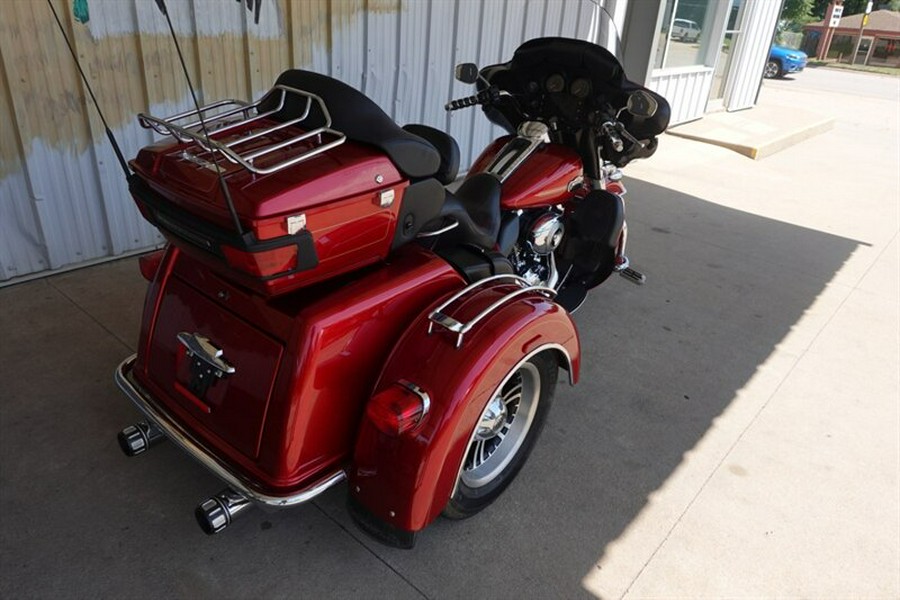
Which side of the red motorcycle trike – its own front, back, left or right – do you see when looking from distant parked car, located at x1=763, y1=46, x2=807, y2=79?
front

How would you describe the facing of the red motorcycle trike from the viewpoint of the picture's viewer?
facing away from the viewer and to the right of the viewer

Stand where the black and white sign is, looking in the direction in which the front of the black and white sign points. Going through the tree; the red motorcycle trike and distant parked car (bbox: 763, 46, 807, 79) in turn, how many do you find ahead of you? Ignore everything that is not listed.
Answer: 2

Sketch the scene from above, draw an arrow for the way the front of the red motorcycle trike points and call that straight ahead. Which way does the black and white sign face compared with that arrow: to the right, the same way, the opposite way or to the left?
the opposite way

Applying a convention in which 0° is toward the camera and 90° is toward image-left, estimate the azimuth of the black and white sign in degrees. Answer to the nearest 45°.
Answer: approximately 0°

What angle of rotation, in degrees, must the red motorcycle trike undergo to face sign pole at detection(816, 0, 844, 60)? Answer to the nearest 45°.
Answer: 0° — it already faces it

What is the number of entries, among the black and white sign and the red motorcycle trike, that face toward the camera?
1
